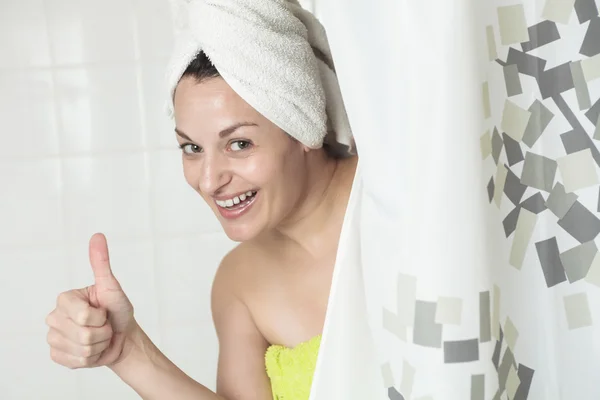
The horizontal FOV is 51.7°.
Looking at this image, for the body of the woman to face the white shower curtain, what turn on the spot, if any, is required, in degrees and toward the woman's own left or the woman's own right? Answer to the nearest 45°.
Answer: approximately 90° to the woman's own left

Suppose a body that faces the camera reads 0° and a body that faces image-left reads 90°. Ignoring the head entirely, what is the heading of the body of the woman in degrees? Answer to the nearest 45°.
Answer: approximately 0°
